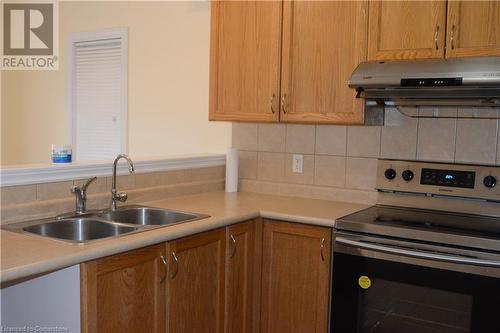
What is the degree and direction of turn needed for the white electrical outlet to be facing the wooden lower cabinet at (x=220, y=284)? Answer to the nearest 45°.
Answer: approximately 45° to its right

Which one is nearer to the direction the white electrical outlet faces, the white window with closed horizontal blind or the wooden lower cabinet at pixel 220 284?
the wooden lower cabinet

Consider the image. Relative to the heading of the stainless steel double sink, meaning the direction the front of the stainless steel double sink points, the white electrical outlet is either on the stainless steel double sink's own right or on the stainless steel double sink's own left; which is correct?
on the stainless steel double sink's own left

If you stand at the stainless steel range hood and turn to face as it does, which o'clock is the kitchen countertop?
The kitchen countertop is roughly at 2 o'clock from the stainless steel range hood.

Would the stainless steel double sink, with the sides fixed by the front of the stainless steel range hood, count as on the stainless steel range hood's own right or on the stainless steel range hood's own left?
on the stainless steel range hood's own right

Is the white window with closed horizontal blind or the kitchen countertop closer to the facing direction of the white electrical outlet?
the kitchen countertop

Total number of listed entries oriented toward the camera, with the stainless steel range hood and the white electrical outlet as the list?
2

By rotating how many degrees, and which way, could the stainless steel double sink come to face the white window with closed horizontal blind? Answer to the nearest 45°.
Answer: approximately 135° to its left
